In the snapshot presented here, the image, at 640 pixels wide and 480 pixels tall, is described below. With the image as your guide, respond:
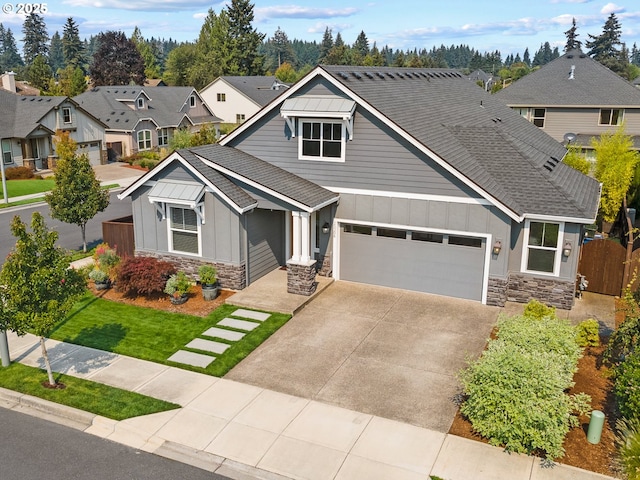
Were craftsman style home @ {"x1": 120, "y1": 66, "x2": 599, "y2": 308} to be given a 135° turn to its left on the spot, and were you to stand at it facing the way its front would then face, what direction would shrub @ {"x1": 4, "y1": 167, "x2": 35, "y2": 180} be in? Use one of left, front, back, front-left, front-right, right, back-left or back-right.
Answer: back-left

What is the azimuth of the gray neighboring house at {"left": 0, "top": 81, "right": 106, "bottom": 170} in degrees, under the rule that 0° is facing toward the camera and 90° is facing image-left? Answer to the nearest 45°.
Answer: approximately 315°

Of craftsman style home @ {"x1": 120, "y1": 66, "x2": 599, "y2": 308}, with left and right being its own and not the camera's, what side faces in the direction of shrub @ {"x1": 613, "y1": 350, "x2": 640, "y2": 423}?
left

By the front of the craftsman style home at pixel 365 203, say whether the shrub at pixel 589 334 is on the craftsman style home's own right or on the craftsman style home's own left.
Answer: on the craftsman style home's own left

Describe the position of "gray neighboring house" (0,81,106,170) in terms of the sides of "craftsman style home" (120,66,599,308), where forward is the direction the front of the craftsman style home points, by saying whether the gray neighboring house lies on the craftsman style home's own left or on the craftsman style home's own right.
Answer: on the craftsman style home's own right

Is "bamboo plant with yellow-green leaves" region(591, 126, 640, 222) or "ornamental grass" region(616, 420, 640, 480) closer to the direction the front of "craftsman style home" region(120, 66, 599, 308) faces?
the ornamental grass
